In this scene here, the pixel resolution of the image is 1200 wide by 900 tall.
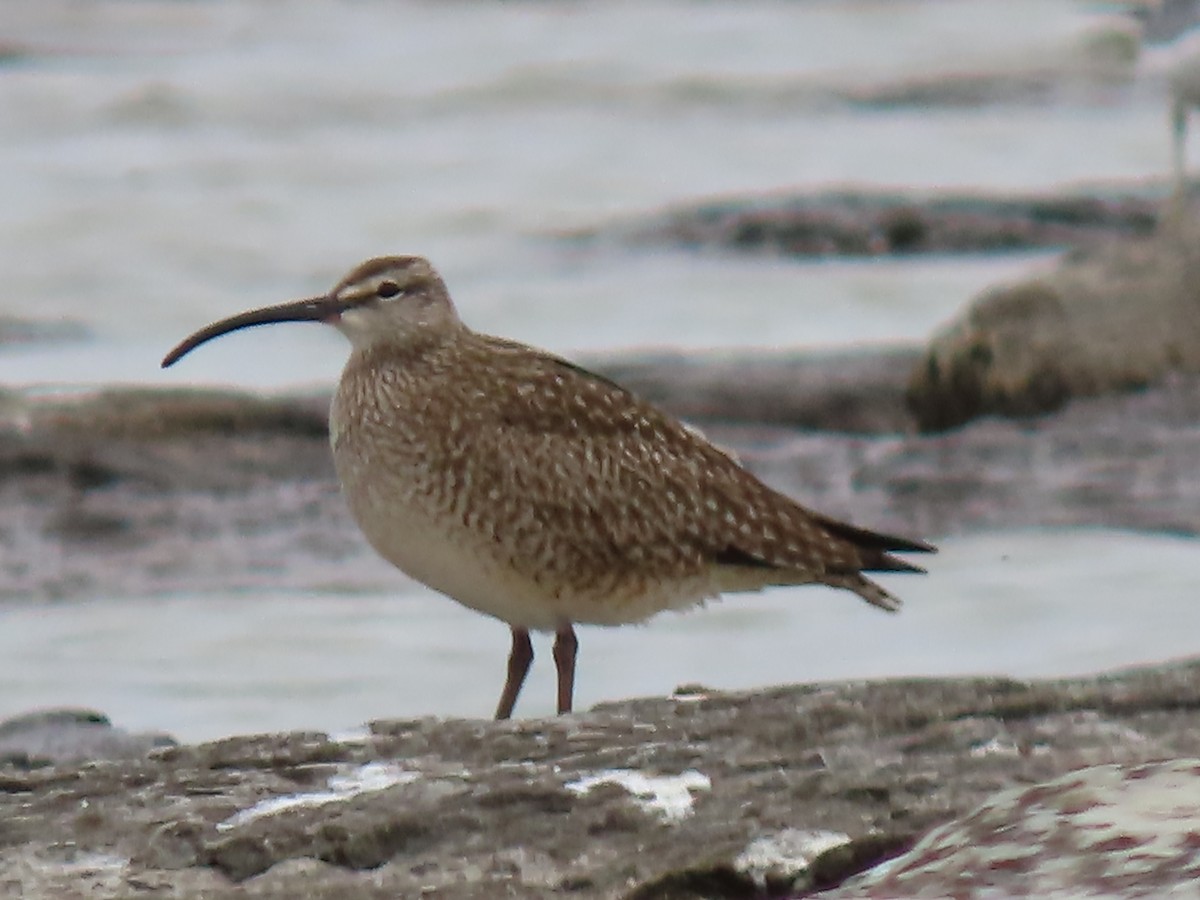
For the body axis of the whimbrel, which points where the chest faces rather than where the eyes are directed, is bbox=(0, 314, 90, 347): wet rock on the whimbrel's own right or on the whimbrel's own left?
on the whimbrel's own right

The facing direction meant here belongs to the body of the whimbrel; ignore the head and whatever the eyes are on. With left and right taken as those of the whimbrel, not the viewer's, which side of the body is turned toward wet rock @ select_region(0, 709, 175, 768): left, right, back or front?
front

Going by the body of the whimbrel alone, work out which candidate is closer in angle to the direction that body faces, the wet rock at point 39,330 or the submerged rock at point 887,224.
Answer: the wet rock

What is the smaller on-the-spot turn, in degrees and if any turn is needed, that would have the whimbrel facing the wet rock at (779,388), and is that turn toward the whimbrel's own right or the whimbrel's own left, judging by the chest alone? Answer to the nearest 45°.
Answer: approximately 90° to the whimbrel's own right

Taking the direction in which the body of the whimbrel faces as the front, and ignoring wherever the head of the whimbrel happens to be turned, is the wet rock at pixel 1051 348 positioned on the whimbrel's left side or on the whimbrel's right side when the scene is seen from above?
on the whimbrel's right side

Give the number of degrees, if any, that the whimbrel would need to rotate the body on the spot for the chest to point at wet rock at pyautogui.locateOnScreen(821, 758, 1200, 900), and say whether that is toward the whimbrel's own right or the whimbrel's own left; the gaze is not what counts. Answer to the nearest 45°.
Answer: approximately 90° to the whimbrel's own left

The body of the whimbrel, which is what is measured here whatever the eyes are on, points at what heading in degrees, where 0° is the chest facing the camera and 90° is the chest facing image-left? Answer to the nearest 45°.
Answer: approximately 90°
